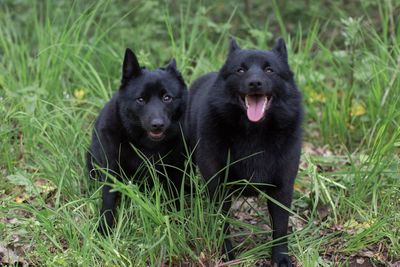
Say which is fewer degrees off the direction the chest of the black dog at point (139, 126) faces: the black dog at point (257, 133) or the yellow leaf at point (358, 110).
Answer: the black dog

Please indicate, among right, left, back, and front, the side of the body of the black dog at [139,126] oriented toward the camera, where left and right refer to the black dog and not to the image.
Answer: front

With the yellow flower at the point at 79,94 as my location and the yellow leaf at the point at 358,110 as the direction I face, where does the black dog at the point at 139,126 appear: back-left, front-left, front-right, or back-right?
front-right

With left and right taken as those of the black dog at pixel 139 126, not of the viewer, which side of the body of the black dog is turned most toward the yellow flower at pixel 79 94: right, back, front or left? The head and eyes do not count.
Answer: back

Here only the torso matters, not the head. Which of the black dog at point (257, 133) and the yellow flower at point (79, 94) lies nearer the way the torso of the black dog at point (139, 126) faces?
the black dog

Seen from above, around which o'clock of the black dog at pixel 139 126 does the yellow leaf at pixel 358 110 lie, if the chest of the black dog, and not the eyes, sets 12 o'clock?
The yellow leaf is roughly at 8 o'clock from the black dog.

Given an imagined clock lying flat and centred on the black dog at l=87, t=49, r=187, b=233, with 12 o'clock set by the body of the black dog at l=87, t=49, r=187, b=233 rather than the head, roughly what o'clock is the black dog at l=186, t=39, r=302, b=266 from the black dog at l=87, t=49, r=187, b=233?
the black dog at l=186, t=39, r=302, b=266 is roughly at 10 o'clock from the black dog at l=87, t=49, r=187, b=233.

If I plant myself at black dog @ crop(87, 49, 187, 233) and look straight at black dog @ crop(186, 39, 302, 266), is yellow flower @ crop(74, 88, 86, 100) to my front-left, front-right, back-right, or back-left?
back-left
